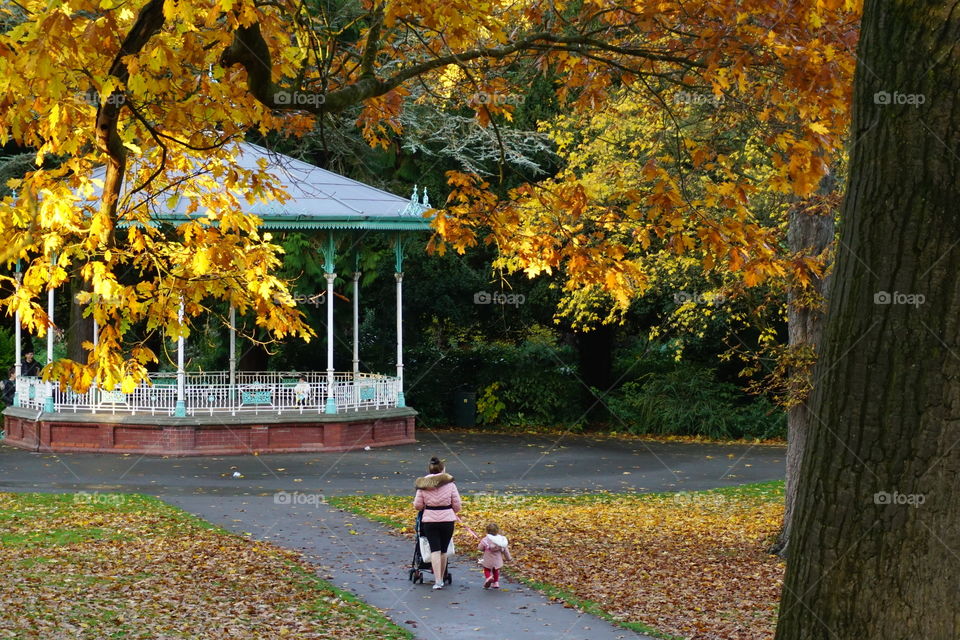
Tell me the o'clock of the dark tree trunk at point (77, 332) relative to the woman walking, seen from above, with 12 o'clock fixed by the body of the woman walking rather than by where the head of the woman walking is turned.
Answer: The dark tree trunk is roughly at 11 o'clock from the woman walking.

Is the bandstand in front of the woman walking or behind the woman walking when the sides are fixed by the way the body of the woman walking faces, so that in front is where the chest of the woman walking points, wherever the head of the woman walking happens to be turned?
in front

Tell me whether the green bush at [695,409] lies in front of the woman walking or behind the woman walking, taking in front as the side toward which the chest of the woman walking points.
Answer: in front

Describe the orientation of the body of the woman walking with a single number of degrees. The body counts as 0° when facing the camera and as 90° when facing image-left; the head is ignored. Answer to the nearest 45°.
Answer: approximately 180°

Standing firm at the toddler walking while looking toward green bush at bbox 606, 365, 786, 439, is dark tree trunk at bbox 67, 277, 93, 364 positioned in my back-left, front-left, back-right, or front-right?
front-left

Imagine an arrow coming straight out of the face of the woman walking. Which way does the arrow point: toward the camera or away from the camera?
away from the camera

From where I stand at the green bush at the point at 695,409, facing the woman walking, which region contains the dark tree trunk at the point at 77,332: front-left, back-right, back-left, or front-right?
front-right

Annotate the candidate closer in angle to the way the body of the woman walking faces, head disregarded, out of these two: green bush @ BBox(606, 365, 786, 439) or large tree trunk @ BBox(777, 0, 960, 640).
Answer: the green bush

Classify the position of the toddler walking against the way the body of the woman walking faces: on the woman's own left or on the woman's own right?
on the woman's own right

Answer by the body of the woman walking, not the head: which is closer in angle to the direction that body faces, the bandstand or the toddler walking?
the bandstand

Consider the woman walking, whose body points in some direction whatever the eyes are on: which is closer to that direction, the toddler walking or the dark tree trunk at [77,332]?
the dark tree trunk
